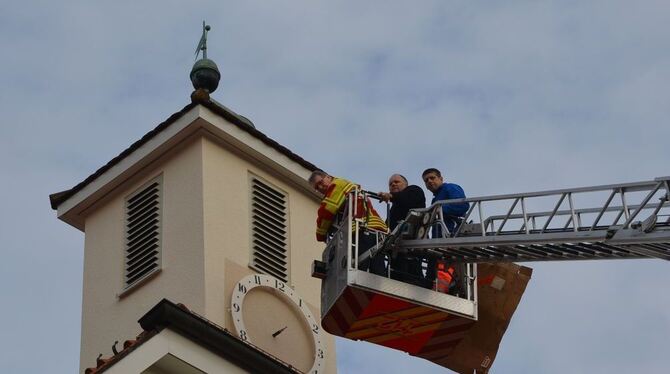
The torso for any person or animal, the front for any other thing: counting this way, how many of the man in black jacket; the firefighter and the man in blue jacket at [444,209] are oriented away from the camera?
0

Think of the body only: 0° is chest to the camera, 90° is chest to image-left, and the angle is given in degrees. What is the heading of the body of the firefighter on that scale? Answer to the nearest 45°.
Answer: approximately 45°

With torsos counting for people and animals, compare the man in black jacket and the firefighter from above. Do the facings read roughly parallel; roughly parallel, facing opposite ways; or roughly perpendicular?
roughly parallel

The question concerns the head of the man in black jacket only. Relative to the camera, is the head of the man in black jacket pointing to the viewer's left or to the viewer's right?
to the viewer's left

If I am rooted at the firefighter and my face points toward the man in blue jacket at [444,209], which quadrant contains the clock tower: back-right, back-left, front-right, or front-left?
back-left

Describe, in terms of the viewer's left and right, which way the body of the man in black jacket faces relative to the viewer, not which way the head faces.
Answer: facing the viewer and to the left of the viewer

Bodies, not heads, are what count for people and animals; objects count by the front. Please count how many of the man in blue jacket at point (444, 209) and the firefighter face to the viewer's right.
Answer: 0
